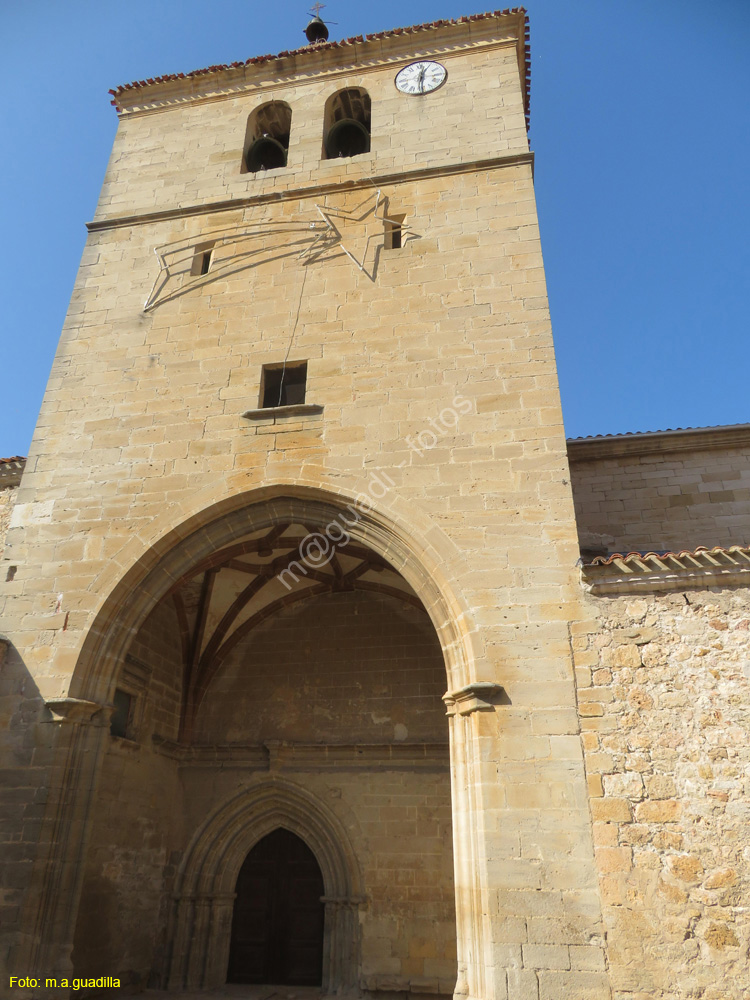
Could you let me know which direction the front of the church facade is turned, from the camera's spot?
facing the viewer
